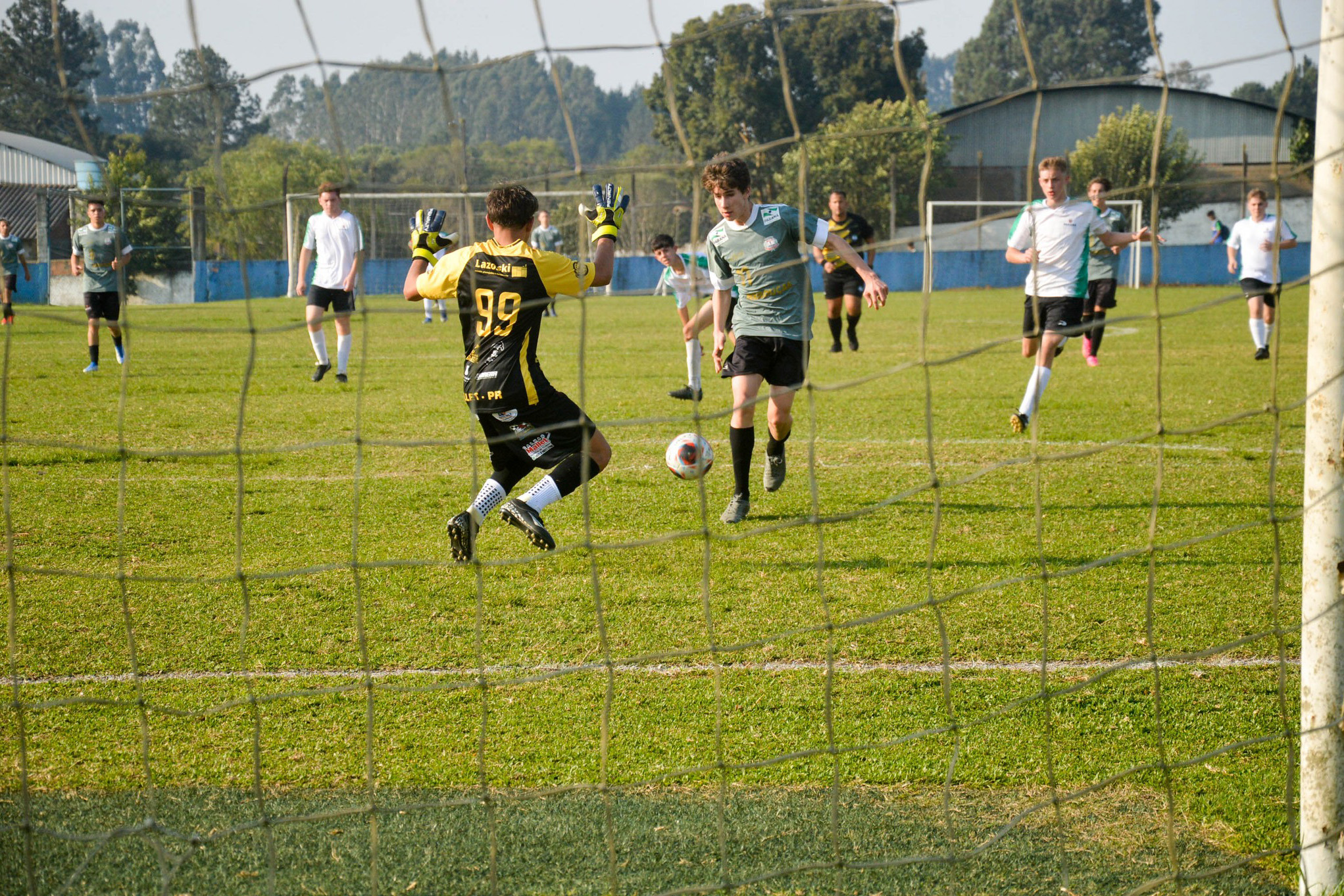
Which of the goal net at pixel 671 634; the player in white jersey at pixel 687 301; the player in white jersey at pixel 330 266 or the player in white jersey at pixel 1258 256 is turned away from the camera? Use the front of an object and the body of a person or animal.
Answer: the goal net

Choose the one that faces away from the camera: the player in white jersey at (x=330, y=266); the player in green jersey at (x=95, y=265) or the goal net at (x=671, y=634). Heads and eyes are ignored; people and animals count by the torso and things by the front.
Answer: the goal net

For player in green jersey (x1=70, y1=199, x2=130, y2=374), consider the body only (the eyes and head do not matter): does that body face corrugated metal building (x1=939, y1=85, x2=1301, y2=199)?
no

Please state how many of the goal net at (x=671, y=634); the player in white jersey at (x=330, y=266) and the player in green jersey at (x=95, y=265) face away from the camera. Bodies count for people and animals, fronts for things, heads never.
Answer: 1

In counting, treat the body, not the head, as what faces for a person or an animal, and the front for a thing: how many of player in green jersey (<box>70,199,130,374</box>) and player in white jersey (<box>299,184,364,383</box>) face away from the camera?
0

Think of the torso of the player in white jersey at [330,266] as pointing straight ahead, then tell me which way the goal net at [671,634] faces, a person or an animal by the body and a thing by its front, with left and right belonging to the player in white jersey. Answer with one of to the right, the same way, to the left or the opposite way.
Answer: the opposite way

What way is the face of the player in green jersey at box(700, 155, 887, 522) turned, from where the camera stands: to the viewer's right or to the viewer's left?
to the viewer's left

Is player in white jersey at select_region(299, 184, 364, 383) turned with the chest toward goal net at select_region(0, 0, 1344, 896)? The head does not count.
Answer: yes

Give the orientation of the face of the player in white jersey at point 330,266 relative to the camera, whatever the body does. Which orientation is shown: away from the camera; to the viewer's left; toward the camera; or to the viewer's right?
toward the camera

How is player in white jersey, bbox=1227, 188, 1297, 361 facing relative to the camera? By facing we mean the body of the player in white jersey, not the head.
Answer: toward the camera

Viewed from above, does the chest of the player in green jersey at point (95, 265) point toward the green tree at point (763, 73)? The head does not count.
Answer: no

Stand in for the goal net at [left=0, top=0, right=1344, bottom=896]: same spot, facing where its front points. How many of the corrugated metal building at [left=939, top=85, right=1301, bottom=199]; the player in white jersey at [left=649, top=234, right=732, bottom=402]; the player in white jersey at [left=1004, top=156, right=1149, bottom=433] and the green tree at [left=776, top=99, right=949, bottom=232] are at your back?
0

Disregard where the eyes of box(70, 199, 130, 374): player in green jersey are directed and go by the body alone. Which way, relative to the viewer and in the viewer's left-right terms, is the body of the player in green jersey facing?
facing the viewer

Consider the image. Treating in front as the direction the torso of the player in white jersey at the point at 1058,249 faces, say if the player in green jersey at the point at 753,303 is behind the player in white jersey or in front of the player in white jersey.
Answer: in front

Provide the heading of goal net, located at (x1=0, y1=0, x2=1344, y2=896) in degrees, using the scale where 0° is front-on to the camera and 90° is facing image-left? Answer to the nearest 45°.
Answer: approximately 180°

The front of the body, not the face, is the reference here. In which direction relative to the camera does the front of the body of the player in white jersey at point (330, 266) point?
toward the camera

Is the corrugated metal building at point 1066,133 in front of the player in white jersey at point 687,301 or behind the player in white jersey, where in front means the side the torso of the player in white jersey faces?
behind
